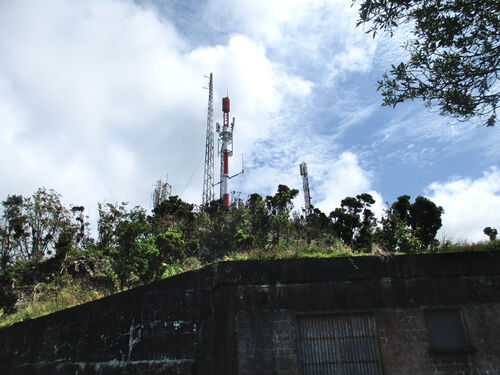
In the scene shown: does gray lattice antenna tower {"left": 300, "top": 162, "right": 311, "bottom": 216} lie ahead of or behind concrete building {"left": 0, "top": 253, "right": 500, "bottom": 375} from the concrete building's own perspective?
behind

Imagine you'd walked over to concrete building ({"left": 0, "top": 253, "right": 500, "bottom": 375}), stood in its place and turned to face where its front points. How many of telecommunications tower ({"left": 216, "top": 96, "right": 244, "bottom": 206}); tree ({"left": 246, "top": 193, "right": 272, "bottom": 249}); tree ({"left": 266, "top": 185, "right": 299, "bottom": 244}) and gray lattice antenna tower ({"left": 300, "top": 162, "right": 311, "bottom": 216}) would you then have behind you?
4

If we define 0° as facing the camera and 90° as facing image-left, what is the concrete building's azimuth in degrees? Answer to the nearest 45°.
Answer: approximately 0°

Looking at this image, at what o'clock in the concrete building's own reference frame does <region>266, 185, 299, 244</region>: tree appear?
The tree is roughly at 6 o'clock from the concrete building.

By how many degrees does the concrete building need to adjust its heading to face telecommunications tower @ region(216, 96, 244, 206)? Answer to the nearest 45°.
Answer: approximately 180°

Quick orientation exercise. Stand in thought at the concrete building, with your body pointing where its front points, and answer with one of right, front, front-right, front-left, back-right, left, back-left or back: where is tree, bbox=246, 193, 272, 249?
back

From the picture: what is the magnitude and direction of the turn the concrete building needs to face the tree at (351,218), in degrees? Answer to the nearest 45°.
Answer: approximately 180°

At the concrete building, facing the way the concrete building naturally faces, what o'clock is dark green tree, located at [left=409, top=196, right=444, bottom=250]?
The dark green tree is roughly at 7 o'clock from the concrete building.
